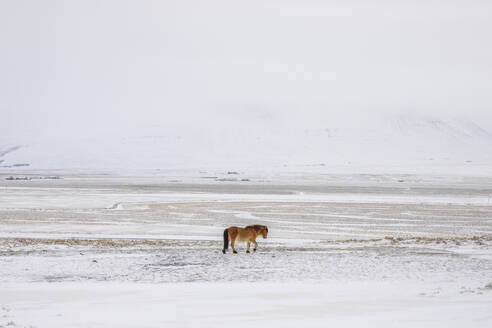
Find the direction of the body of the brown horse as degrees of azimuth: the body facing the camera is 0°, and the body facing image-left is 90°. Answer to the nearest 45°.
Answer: approximately 270°
